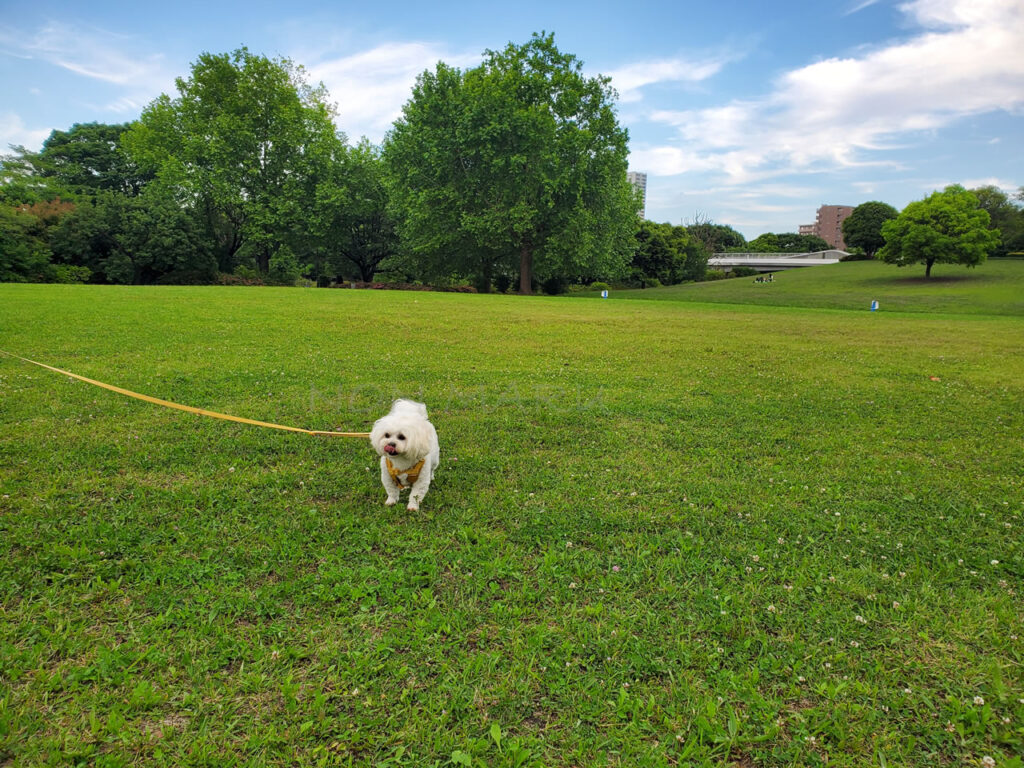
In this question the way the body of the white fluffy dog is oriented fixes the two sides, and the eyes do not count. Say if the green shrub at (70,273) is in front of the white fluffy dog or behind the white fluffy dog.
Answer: behind

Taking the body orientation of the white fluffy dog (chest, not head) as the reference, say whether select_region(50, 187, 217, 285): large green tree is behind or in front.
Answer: behind

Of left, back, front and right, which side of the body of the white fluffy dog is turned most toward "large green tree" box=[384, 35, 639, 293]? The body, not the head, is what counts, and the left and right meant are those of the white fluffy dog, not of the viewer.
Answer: back

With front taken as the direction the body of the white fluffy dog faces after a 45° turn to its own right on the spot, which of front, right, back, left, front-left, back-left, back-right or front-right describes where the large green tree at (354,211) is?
back-right

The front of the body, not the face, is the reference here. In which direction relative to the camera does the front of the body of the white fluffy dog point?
toward the camera
